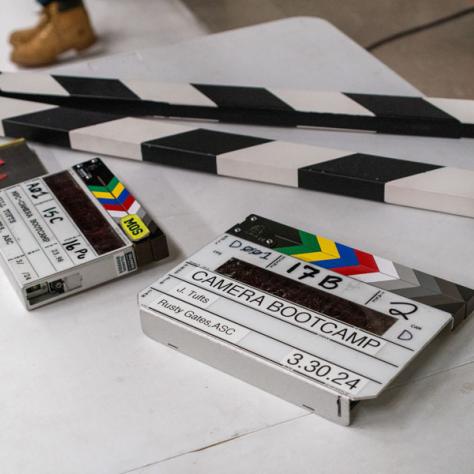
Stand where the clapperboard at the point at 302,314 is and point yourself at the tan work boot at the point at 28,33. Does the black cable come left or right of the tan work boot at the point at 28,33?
right

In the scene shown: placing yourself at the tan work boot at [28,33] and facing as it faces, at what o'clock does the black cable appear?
The black cable is roughly at 6 o'clock from the tan work boot.

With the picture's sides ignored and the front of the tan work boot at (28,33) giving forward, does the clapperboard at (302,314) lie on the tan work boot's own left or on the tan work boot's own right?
on the tan work boot's own left

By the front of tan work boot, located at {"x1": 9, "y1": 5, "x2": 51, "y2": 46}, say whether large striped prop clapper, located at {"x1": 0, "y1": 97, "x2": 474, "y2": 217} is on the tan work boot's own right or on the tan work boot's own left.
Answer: on the tan work boot's own left

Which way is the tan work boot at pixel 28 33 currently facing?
to the viewer's left

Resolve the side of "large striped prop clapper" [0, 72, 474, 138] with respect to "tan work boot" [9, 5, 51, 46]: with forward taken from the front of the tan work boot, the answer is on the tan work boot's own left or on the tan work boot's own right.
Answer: on the tan work boot's own left

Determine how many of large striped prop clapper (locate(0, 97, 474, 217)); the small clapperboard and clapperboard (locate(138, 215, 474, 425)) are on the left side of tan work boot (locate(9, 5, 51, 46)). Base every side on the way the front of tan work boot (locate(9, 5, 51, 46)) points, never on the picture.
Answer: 3

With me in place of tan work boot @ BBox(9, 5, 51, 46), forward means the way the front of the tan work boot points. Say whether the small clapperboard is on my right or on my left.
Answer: on my left
